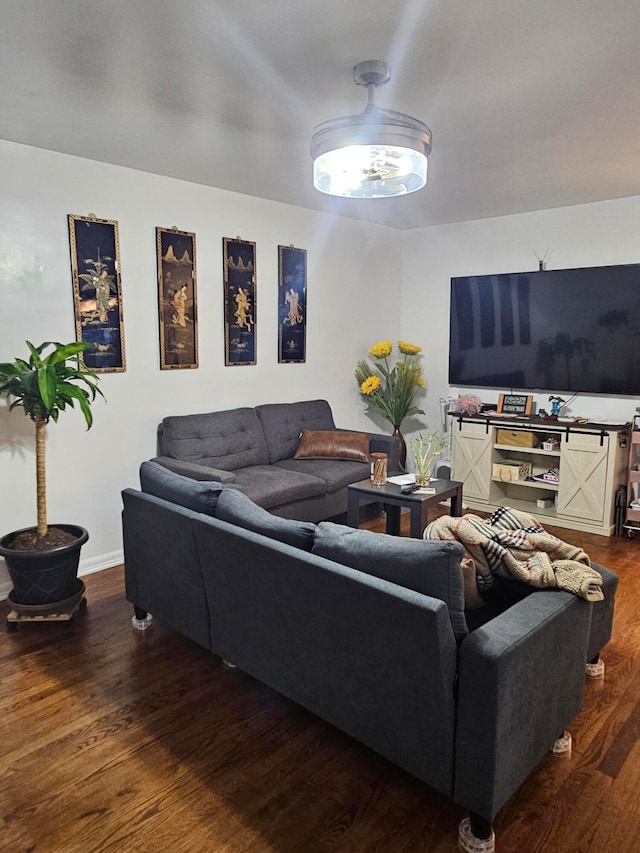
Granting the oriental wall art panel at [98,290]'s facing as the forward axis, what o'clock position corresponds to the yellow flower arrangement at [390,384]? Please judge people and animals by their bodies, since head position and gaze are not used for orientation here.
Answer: The yellow flower arrangement is roughly at 10 o'clock from the oriental wall art panel.

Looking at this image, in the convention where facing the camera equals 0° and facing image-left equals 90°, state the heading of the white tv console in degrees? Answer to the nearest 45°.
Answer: approximately 45°

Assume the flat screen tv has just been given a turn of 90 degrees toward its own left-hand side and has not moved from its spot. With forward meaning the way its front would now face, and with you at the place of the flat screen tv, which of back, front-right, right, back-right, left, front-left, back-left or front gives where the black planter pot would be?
right

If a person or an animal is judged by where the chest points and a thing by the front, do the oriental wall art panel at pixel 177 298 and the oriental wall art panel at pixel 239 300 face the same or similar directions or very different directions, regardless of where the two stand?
same or similar directions

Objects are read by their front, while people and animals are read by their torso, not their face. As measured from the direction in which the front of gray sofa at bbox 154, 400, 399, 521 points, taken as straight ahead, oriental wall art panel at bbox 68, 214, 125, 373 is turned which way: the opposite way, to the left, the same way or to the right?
the same way

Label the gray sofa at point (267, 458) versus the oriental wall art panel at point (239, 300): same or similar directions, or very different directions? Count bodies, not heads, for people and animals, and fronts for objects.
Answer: same or similar directions

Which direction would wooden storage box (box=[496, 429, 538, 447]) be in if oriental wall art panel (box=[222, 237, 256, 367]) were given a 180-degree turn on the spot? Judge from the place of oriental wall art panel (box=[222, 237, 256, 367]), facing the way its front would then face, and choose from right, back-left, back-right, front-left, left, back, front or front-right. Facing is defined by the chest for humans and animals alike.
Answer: back-right

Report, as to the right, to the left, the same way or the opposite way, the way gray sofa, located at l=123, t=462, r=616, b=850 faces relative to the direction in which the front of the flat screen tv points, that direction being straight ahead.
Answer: the opposite way

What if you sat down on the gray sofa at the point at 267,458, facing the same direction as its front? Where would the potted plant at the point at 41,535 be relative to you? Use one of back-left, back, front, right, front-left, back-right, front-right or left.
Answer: right

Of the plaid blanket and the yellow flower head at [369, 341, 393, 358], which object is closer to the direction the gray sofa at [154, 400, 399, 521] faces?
the plaid blanket

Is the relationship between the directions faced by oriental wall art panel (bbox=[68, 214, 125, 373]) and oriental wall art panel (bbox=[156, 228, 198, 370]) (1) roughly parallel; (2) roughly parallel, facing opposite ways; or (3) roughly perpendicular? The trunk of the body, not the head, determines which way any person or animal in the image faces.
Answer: roughly parallel

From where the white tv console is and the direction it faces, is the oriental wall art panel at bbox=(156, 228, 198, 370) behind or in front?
in front

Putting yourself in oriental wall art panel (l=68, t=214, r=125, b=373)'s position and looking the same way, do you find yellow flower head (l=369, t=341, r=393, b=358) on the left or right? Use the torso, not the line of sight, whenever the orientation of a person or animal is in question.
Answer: on its left

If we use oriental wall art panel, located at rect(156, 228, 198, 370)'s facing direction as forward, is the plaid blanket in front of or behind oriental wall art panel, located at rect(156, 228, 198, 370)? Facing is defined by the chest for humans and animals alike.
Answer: in front

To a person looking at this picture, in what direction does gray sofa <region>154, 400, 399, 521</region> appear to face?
facing the viewer and to the right of the viewer

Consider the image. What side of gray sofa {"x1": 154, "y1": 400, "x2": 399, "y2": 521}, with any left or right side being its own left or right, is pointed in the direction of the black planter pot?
right

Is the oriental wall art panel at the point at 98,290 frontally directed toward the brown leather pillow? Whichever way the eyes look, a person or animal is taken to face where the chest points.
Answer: no
